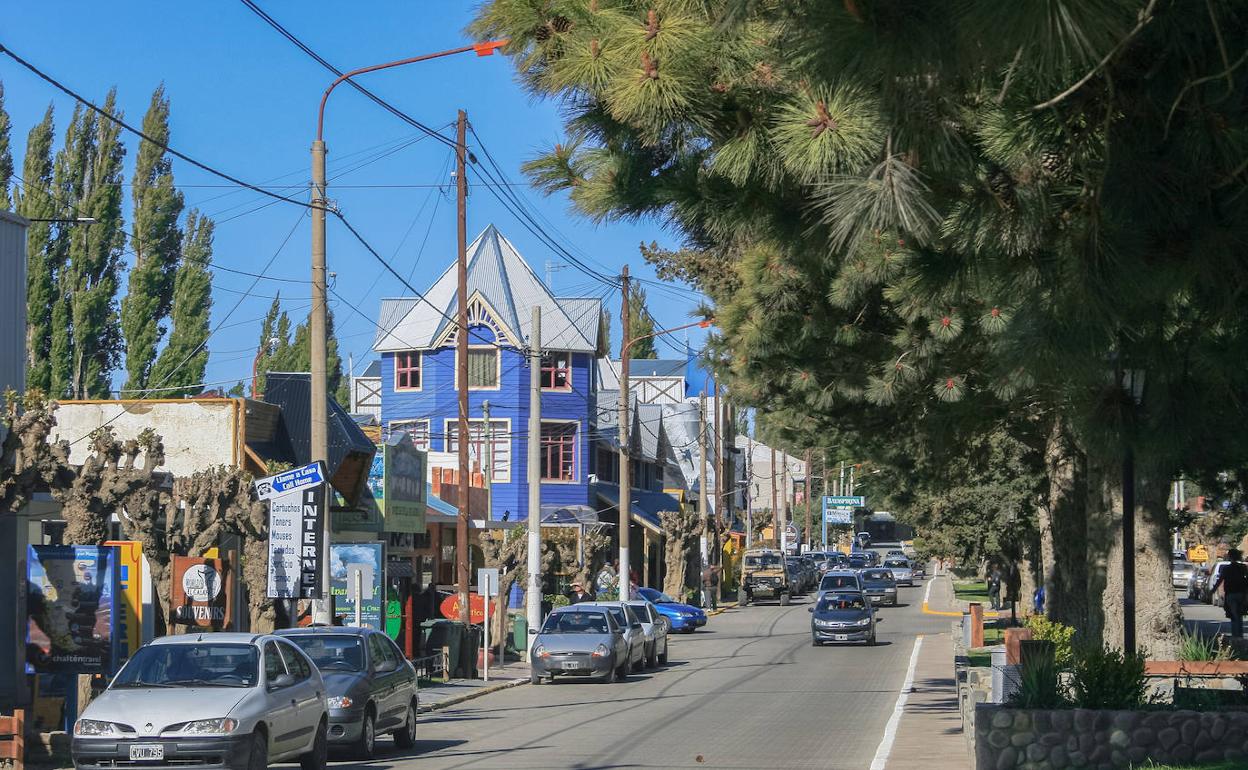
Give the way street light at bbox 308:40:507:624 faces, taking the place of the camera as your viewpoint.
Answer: facing to the right of the viewer

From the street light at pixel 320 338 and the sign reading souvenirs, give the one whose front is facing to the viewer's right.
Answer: the street light

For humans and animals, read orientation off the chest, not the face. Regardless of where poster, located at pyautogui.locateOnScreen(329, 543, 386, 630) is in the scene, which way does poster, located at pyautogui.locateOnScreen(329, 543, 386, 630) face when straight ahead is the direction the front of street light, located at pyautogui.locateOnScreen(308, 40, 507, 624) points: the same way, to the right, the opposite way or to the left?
to the right

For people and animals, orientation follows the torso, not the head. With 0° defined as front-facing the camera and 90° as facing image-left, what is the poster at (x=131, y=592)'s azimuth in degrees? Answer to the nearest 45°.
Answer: approximately 315°

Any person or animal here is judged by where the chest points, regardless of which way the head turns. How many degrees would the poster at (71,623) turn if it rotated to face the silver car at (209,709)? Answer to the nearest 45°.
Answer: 0° — it already faces it

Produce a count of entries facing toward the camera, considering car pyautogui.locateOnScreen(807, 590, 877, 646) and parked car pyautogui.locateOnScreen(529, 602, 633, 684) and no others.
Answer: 2

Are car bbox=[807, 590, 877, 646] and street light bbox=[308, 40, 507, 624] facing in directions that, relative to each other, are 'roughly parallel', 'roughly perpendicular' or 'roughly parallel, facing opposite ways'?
roughly perpendicular

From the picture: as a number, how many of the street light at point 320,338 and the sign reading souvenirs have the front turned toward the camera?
1
